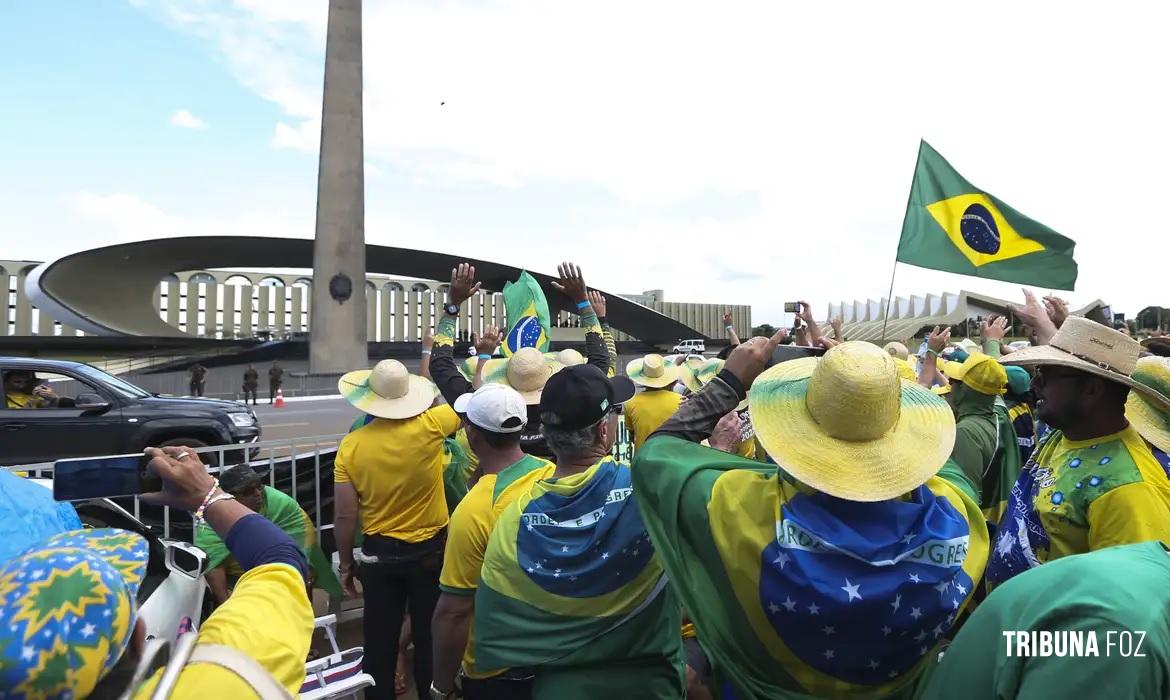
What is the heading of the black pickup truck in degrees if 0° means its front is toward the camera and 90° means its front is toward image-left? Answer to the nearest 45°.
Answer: approximately 270°

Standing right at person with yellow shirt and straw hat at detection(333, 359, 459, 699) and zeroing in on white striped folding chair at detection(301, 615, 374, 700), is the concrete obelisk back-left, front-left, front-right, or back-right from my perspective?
back-right

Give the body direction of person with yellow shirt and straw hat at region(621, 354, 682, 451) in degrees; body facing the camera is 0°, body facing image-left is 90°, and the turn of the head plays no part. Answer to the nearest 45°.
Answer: approximately 180°

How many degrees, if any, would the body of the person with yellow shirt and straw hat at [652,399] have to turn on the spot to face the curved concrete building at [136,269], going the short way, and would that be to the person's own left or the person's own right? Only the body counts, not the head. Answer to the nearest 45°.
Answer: approximately 45° to the person's own left

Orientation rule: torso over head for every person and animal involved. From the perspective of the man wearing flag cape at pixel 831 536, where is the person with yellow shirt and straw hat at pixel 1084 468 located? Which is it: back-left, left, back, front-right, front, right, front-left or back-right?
front-right

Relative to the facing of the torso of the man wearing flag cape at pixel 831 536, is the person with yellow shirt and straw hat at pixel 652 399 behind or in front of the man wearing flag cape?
in front

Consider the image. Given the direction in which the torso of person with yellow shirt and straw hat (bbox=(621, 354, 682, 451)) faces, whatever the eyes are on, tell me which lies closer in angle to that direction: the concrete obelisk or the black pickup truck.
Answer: the concrete obelisk

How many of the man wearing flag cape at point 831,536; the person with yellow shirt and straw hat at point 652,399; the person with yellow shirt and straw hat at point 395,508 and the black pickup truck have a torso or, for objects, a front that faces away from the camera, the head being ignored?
3

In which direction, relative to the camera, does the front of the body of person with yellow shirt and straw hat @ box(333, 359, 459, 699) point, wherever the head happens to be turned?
away from the camera

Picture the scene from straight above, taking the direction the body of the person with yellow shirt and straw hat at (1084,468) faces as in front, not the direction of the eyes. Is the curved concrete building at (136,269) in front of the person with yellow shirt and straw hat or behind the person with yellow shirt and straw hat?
in front

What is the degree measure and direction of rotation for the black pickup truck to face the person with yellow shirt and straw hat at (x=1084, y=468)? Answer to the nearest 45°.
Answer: approximately 90° to its right

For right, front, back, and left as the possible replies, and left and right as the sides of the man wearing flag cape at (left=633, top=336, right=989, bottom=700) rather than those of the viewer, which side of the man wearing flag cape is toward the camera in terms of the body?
back

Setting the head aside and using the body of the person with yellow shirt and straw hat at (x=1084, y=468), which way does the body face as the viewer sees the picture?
to the viewer's left

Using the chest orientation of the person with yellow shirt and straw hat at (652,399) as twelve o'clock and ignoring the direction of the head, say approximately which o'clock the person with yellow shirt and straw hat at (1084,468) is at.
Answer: the person with yellow shirt and straw hat at (1084,468) is roughly at 5 o'clock from the person with yellow shirt and straw hat at (652,399).
